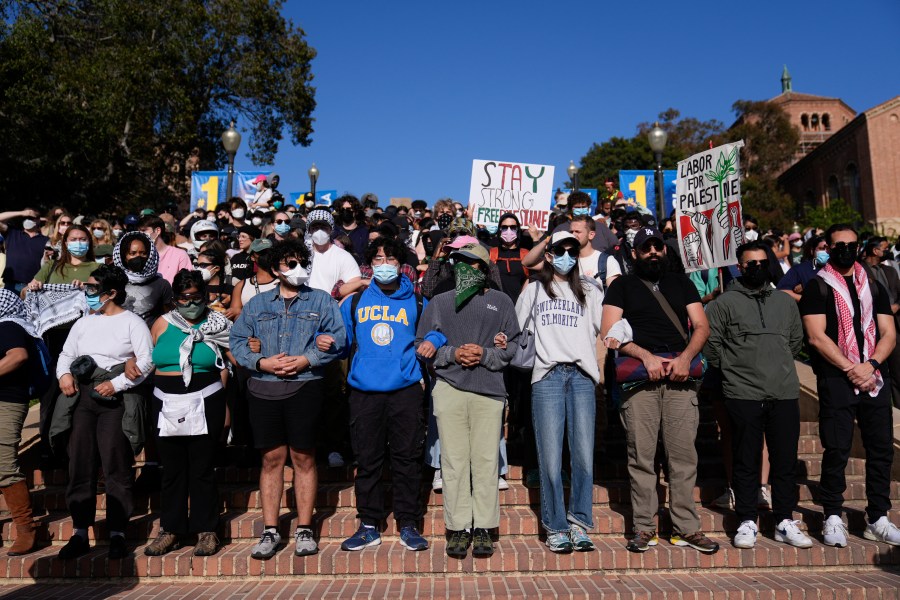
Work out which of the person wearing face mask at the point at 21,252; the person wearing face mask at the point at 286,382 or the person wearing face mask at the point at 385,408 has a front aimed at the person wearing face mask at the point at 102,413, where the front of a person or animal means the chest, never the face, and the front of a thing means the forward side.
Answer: the person wearing face mask at the point at 21,252

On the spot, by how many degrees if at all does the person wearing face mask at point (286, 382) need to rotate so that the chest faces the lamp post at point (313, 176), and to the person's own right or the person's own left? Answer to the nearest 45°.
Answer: approximately 180°

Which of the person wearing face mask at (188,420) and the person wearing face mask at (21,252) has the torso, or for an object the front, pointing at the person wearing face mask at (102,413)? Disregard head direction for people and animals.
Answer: the person wearing face mask at (21,252)

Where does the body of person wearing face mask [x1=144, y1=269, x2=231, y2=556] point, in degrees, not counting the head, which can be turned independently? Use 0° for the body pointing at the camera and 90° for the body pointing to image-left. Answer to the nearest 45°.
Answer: approximately 0°
